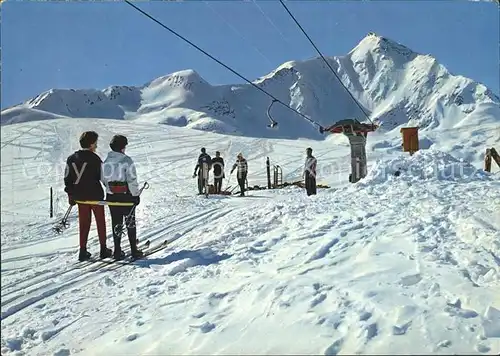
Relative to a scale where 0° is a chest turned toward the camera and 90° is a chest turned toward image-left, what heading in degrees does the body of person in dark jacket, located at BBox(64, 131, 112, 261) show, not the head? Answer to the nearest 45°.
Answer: approximately 225°

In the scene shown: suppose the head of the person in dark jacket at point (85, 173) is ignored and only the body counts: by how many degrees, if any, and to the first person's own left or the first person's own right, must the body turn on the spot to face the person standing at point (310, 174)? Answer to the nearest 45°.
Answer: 0° — they already face them

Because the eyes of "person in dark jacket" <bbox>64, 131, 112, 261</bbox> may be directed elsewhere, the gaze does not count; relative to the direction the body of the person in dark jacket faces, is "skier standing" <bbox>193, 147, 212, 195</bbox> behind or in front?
in front

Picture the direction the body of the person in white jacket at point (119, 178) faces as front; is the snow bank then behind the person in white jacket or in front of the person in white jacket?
in front

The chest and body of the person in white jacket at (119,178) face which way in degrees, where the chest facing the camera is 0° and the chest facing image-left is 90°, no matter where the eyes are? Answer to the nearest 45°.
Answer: approximately 225°
